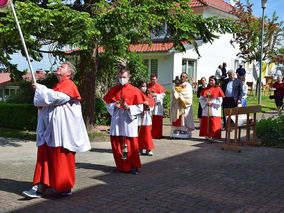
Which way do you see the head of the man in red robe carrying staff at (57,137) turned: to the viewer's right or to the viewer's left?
to the viewer's left

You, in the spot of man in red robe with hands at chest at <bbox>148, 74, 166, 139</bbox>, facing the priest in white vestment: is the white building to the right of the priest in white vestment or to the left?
left

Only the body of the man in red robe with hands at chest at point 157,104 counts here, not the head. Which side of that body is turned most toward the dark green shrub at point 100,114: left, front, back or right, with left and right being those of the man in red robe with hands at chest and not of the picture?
right

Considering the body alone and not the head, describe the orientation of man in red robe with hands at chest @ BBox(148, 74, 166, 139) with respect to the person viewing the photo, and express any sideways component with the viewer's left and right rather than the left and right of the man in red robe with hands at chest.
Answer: facing the viewer and to the left of the viewer

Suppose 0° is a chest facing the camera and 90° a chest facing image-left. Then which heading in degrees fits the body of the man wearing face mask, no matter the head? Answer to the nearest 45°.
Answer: approximately 0°

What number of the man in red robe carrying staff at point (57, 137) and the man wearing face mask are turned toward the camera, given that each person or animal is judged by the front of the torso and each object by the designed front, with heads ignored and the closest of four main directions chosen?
1

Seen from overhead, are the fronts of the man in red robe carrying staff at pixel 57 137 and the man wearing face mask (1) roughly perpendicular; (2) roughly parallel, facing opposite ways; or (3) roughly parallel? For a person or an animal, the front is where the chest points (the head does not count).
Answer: roughly perpendicular

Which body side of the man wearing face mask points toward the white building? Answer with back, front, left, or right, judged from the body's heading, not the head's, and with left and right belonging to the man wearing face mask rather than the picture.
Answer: back

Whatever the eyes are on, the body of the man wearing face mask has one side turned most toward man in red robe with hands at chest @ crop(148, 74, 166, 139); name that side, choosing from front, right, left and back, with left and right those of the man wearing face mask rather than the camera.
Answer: back

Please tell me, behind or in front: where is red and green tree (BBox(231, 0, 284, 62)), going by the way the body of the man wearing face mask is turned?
behind

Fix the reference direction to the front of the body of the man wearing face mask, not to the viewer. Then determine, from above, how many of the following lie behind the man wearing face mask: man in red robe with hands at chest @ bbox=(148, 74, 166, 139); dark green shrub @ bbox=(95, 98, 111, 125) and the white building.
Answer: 3

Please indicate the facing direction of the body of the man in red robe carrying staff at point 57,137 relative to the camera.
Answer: to the viewer's left

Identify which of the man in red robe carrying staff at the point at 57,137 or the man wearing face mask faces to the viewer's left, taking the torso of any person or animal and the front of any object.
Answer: the man in red robe carrying staff

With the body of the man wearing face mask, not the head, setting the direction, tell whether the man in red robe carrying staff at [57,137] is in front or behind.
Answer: in front

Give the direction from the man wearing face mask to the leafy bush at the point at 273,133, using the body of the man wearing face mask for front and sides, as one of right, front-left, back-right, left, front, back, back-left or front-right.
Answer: back-left
